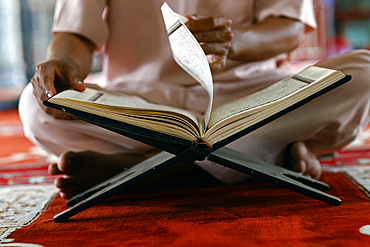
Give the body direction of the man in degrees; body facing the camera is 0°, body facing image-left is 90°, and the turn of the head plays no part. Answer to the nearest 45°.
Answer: approximately 0°
